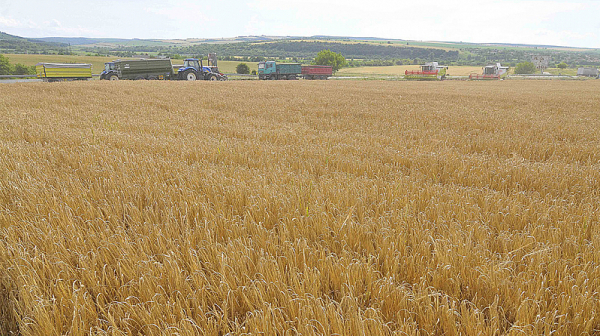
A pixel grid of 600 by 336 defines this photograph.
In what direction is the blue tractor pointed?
to the viewer's right

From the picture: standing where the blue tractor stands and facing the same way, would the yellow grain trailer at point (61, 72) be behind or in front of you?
behind
